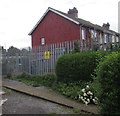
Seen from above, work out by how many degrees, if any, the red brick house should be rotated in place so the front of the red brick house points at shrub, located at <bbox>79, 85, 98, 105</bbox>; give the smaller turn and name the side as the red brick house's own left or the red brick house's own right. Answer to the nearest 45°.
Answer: approximately 45° to the red brick house's own right

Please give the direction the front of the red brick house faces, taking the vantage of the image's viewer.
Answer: facing the viewer and to the right of the viewer

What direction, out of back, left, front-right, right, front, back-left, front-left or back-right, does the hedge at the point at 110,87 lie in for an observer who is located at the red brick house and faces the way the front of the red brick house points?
front-right

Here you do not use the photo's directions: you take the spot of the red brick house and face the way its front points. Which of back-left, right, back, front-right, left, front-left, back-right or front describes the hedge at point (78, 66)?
front-right

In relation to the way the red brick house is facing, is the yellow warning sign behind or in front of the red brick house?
in front
